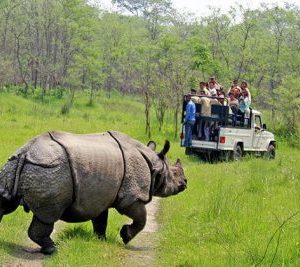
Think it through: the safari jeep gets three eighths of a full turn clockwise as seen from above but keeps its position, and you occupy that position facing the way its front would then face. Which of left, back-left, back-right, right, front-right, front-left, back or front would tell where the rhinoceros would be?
front

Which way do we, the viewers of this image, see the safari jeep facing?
facing away from the viewer and to the right of the viewer
